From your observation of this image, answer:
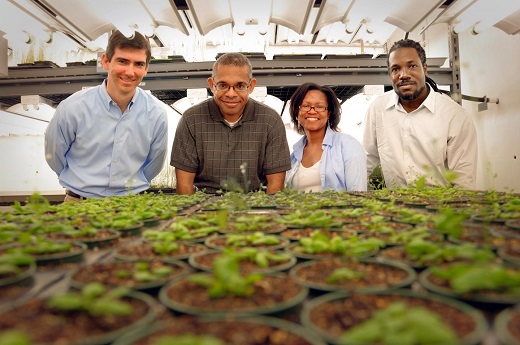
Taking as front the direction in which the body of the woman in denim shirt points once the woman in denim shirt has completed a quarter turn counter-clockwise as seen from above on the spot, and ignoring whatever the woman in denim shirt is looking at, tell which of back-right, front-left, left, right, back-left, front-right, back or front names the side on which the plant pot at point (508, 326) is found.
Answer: front-right

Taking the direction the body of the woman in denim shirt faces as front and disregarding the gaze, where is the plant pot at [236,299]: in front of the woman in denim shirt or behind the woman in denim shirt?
in front

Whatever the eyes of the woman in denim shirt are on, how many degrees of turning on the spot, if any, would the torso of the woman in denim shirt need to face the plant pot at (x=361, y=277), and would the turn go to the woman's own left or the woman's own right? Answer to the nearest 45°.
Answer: approximately 45° to the woman's own left

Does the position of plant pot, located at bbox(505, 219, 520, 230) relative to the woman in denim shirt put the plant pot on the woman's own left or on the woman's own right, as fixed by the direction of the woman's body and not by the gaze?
on the woman's own left

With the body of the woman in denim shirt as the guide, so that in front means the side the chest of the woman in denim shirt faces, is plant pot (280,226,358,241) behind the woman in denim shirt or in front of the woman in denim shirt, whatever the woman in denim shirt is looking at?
in front

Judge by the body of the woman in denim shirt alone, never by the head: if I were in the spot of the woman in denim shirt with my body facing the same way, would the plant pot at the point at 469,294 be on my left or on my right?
on my left

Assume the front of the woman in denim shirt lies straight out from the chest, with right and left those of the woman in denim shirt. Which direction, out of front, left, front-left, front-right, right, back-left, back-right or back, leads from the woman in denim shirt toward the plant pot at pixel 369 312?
front-left

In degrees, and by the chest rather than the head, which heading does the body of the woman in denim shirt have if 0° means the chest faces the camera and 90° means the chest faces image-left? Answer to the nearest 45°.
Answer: approximately 45°
